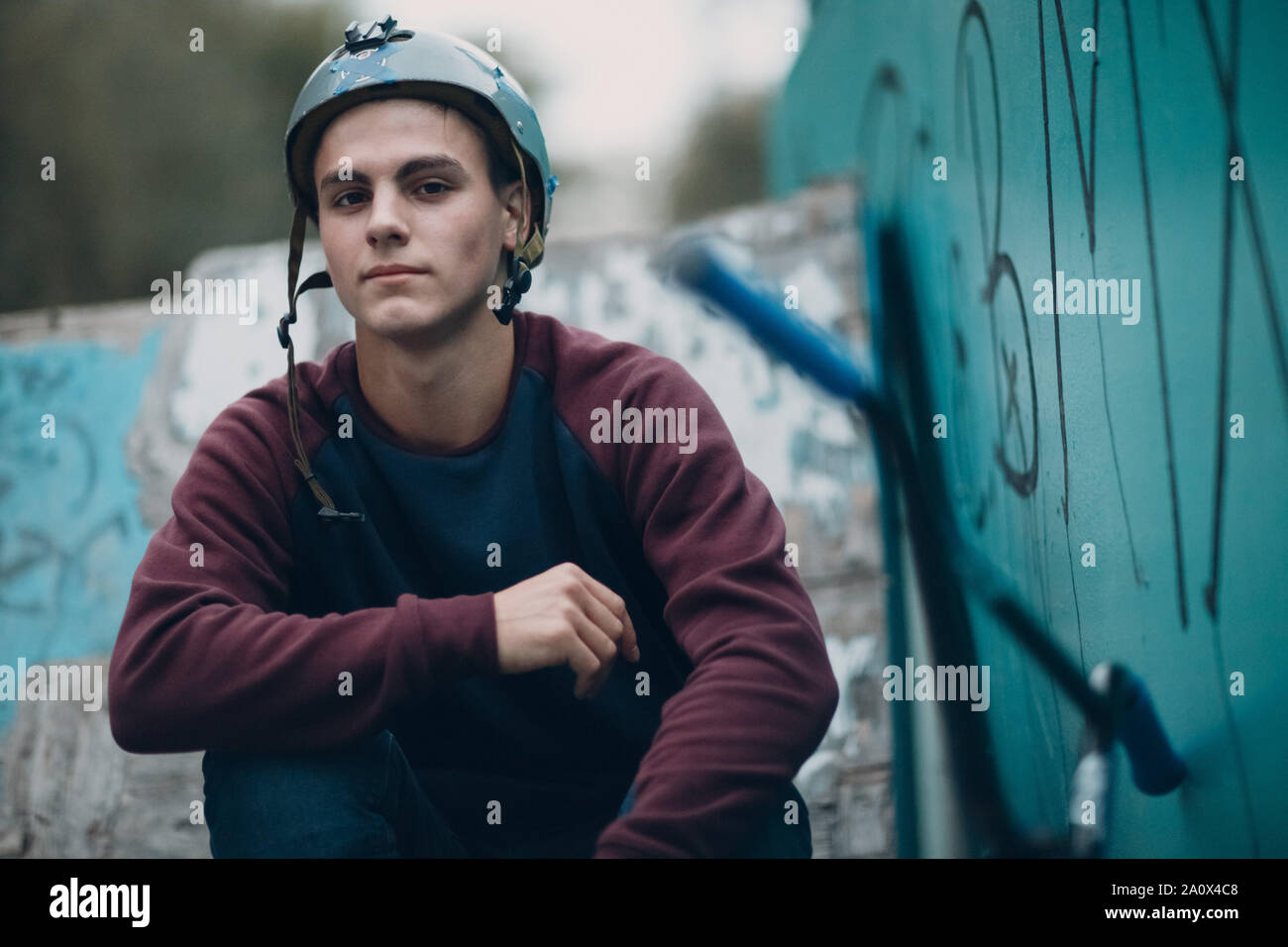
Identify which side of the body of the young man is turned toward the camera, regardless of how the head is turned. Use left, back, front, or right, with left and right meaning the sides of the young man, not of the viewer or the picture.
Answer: front
